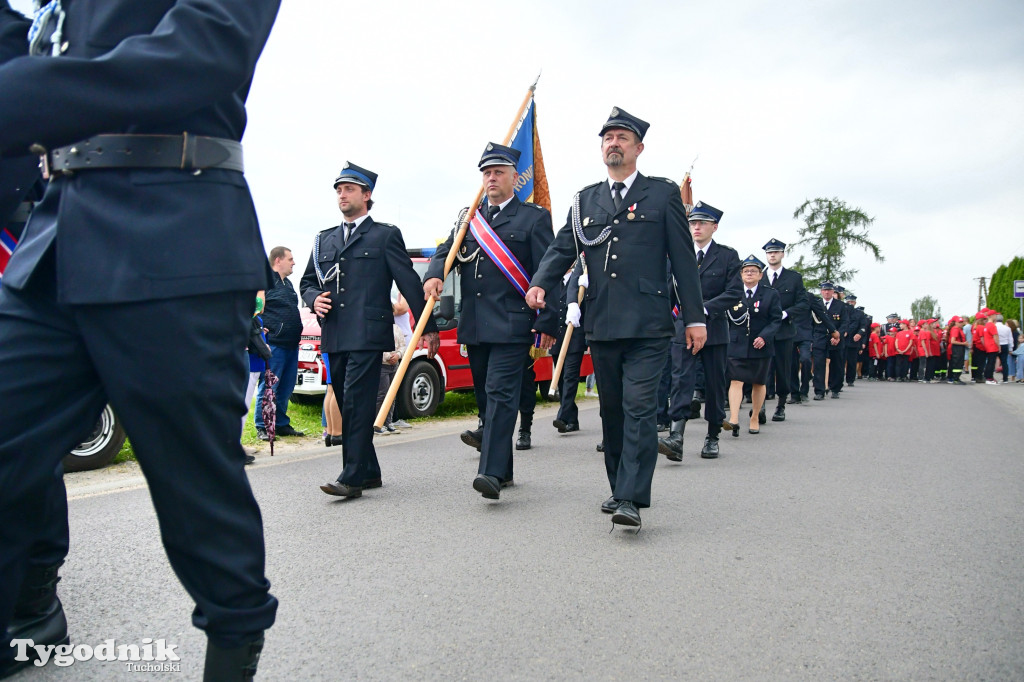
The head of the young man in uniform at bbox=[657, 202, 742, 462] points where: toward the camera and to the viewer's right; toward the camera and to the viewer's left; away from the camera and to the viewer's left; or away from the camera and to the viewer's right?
toward the camera and to the viewer's left

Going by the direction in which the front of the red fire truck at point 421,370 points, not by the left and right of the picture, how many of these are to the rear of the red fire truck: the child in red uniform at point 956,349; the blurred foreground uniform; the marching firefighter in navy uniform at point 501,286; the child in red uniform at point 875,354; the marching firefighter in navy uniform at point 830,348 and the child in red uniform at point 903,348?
4

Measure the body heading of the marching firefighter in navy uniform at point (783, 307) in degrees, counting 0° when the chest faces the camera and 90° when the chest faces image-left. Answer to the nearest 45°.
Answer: approximately 45°

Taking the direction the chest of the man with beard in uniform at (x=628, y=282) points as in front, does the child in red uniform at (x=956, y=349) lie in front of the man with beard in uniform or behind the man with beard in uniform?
behind

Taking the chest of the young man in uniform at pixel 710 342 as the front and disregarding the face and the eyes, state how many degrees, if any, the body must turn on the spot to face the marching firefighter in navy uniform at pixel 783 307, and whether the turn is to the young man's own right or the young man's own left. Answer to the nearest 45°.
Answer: approximately 135° to the young man's own right

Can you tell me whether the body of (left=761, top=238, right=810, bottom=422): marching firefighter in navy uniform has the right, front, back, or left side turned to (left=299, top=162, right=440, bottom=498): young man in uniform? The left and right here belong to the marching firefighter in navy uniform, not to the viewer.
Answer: front

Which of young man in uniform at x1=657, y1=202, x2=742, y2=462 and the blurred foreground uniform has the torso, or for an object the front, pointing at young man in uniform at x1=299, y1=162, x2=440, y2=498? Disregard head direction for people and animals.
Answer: young man in uniform at x1=657, y1=202, x2=742, y2=462

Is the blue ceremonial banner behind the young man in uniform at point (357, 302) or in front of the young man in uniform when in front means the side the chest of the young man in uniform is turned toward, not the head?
behind

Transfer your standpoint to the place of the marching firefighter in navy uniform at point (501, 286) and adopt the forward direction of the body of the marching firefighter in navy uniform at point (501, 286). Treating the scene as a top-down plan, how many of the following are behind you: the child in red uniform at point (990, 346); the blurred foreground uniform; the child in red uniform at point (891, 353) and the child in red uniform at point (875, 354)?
3

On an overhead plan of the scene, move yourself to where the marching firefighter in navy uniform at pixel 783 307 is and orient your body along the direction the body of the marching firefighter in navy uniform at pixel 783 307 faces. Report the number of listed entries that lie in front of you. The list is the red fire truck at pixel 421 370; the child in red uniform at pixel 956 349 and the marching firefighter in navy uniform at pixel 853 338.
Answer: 1

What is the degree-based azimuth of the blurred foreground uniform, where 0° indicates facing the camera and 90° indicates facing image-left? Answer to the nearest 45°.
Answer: approximately 45°
